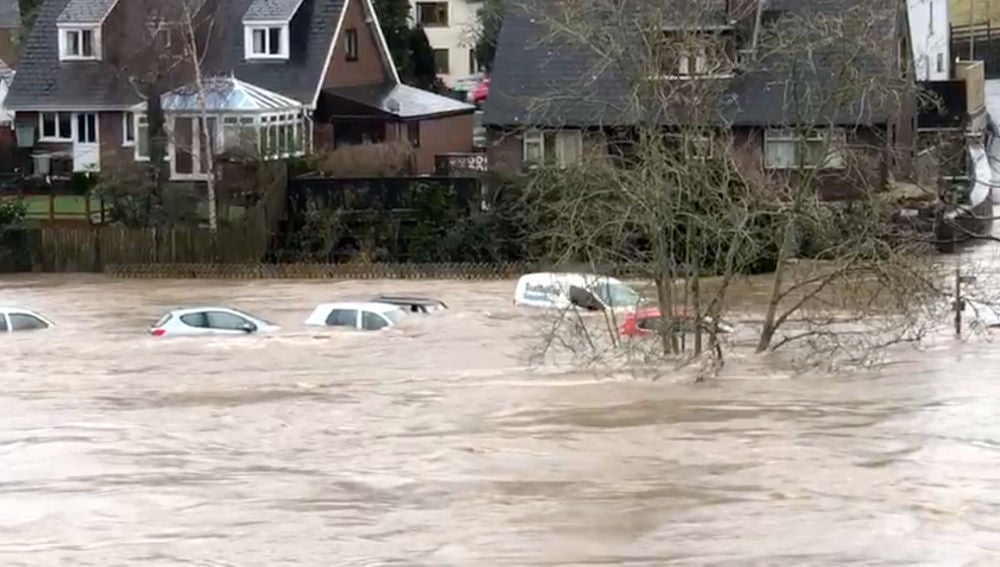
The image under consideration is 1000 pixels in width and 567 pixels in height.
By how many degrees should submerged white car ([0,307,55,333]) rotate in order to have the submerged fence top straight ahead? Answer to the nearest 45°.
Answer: approximately 45° to its left

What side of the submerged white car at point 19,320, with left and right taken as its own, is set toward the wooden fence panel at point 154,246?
left

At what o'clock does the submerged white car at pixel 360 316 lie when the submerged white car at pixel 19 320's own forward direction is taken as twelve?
the submerged white car at pixel 360 316 is roughly at 1 o'clock from the submerged white car at pixel 19 320.

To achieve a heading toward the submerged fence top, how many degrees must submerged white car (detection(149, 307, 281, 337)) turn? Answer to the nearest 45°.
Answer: approximately 90° to its left

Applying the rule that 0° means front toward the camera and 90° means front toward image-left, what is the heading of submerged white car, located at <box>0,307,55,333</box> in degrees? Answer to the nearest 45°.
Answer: approximately 270°

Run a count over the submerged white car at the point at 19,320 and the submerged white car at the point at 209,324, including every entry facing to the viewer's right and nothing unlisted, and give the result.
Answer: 2

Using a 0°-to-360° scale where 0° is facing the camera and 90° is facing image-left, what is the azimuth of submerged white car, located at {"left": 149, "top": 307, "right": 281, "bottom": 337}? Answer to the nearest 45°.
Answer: approximately 270°

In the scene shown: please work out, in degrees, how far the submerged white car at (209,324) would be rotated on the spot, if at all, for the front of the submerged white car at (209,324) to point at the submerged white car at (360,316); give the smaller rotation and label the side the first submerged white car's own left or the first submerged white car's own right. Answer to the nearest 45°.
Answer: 0° — it already faces it

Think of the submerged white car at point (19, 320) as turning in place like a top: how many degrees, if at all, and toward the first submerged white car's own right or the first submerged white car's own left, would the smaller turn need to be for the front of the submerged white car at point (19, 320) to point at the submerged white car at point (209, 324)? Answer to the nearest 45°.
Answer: approximately 45° to the first submerged white car's own right

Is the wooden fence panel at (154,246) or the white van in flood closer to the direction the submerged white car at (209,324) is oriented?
the white van in flood

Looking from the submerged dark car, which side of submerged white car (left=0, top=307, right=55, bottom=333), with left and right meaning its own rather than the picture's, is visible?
front
